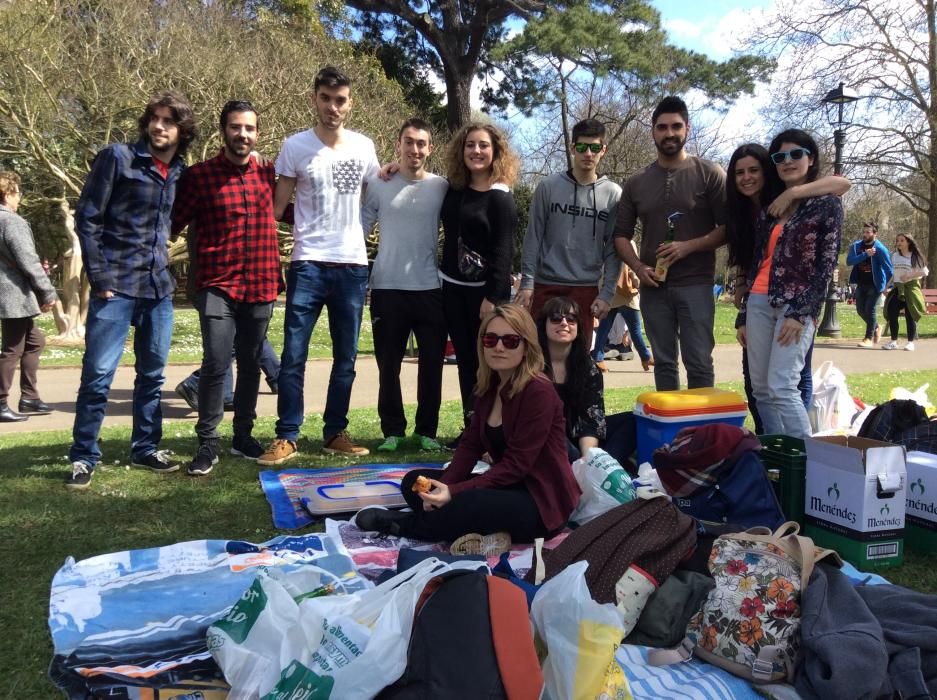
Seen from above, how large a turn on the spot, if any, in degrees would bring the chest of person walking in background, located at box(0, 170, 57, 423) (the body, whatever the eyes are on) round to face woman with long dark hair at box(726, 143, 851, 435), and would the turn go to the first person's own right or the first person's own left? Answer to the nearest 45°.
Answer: approximately 45° to the first person's own right

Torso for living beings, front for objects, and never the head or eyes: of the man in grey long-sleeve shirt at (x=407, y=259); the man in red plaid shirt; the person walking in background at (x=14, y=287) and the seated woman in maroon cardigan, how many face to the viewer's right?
1

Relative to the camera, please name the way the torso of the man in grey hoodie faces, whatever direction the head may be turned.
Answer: toward the camera

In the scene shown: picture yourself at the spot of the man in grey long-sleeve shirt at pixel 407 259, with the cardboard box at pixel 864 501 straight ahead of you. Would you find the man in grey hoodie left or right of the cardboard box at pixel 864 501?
left

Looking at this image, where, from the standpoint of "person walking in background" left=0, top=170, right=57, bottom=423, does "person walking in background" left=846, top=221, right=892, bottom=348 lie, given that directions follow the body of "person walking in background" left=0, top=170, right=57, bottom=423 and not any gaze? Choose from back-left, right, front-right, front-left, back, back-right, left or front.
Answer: front

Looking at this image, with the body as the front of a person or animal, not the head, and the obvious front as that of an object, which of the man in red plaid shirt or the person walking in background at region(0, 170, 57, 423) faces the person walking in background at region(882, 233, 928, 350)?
the person walking in background at region(0, 170, 57, 423)

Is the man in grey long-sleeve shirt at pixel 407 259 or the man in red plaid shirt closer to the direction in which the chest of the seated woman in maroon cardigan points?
the man in red plaid shirt

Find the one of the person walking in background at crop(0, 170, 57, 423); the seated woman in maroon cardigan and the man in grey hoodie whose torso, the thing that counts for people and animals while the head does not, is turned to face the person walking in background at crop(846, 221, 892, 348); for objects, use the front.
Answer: the person walking in background at crop(0, 170, 57, 423)

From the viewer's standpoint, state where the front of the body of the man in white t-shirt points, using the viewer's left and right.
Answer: facing the viewer

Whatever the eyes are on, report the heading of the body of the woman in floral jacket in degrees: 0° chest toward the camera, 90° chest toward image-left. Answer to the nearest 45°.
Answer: approximately 45°

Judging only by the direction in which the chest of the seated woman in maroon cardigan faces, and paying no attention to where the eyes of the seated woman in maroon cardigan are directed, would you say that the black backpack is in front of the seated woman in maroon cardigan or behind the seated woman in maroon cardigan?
in front

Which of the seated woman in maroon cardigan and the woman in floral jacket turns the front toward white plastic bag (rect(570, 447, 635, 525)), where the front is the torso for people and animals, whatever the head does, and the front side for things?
the woman in floral jacket
